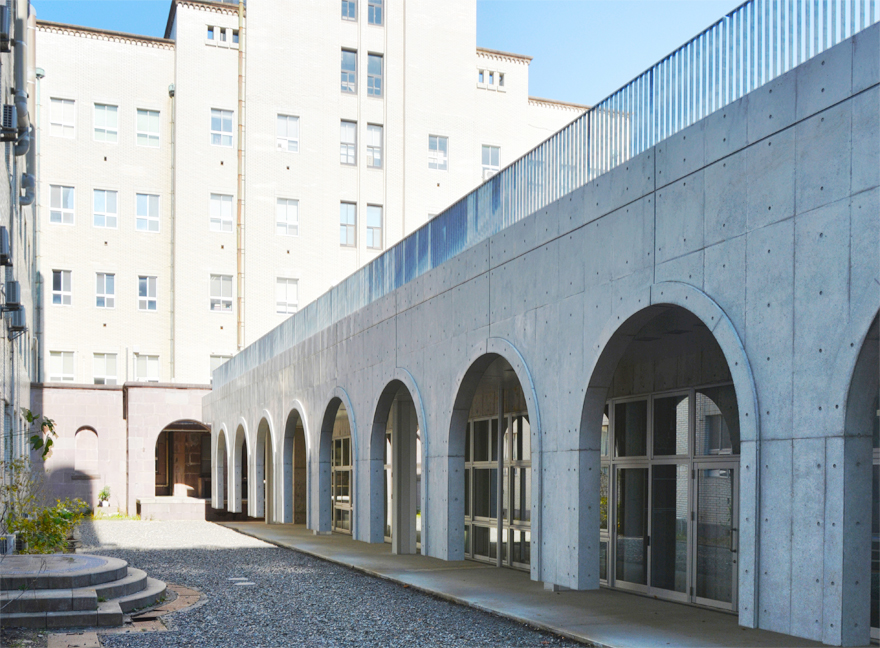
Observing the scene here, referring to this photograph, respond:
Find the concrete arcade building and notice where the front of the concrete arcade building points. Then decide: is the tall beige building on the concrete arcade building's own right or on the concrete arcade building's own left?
on the concrete arcade building's own right

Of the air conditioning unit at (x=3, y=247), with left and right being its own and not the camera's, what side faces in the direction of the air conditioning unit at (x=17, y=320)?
left

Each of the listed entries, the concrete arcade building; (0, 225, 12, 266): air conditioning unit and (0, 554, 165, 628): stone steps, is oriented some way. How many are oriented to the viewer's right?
2

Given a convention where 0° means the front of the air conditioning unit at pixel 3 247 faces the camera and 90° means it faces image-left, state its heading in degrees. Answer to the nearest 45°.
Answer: approximately 270°

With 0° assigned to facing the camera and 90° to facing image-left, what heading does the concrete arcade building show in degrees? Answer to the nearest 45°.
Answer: approximately 45°
